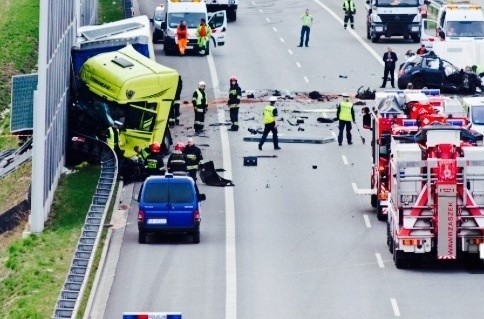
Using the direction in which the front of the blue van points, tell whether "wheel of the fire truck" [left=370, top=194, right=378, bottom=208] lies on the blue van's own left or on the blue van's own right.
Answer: on the blue van's own right

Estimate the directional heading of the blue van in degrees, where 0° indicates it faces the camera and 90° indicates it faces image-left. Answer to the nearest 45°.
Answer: approximately 180°

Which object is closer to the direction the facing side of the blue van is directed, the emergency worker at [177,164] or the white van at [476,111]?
the emergency worker

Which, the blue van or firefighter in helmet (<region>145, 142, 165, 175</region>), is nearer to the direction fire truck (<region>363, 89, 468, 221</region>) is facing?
the firefighter in helmet

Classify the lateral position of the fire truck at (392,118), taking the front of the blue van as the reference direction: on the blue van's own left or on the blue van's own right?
on the blue van's own right

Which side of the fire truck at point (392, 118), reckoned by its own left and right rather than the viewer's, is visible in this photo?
back

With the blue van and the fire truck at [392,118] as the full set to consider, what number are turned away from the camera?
2

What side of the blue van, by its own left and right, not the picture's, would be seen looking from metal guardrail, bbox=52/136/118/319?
left

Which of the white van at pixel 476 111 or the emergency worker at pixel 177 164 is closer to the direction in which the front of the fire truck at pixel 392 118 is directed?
the white van
